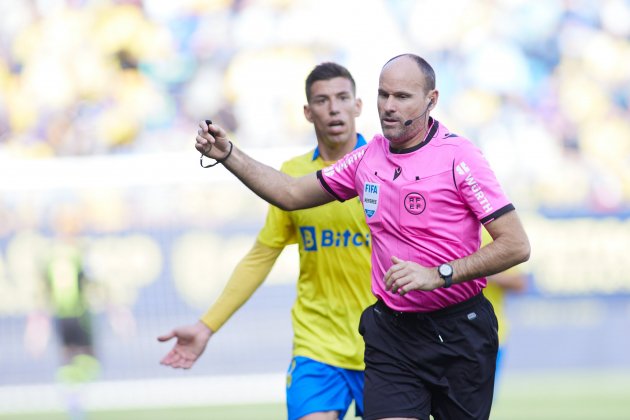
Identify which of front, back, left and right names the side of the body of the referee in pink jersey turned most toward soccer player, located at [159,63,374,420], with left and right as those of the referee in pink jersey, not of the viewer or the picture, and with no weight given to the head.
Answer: right

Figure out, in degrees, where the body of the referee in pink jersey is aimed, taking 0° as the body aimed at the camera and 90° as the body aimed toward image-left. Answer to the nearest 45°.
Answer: approximately 45°
